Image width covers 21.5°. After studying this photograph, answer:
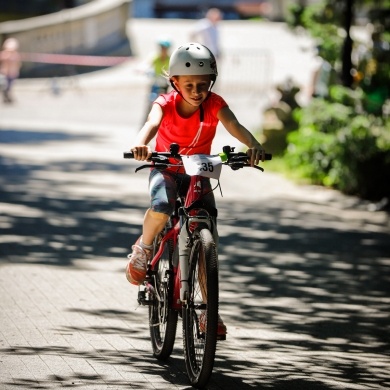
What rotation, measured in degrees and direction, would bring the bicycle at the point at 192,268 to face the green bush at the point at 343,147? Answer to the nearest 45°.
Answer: approximately 180°

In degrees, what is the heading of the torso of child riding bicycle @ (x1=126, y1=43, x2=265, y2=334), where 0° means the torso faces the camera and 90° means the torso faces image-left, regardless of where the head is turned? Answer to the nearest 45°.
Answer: approximately 0°

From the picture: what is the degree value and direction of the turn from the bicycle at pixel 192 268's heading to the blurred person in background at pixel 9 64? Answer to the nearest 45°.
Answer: approximately 180°

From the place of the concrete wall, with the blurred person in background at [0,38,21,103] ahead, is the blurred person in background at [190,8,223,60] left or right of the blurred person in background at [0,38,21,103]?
left

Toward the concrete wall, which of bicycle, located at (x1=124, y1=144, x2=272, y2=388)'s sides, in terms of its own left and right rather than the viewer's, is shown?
back

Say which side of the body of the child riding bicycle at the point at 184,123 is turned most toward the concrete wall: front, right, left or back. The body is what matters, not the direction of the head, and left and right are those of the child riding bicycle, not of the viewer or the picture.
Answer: back

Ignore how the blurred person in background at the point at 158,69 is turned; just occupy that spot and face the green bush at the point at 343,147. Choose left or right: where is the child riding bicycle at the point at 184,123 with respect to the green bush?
right

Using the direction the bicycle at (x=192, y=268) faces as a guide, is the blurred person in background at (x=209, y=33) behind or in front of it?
behind

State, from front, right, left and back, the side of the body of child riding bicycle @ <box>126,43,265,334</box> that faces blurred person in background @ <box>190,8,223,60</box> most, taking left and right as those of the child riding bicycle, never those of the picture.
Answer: back
